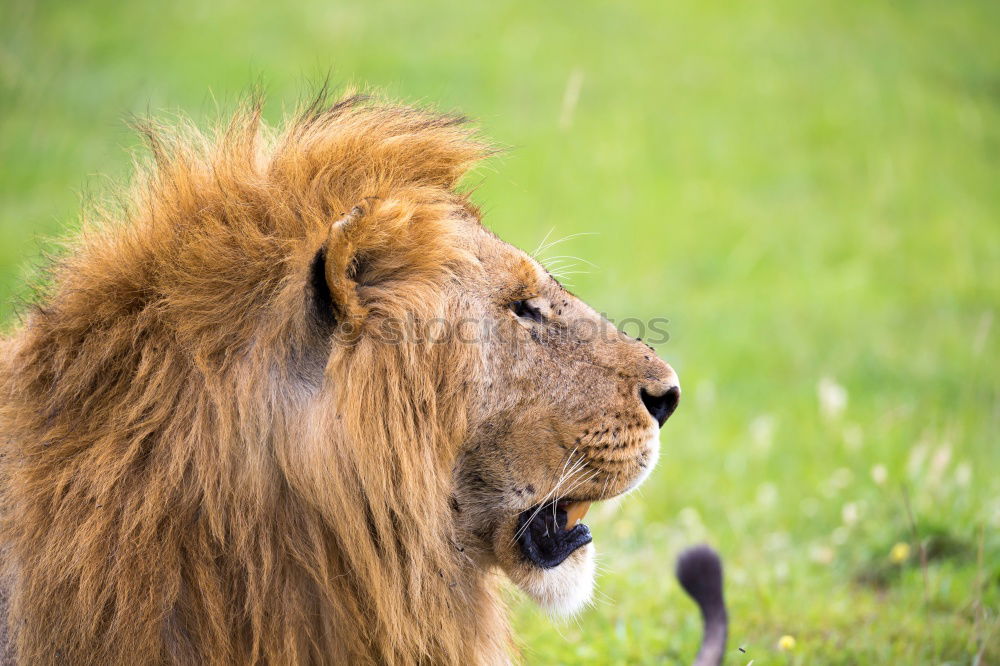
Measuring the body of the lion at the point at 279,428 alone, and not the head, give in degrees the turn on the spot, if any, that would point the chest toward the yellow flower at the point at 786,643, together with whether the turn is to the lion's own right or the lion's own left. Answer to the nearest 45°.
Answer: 0° — it already faces it

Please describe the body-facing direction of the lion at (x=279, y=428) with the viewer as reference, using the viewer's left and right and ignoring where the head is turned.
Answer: facing to the right of the viewer
